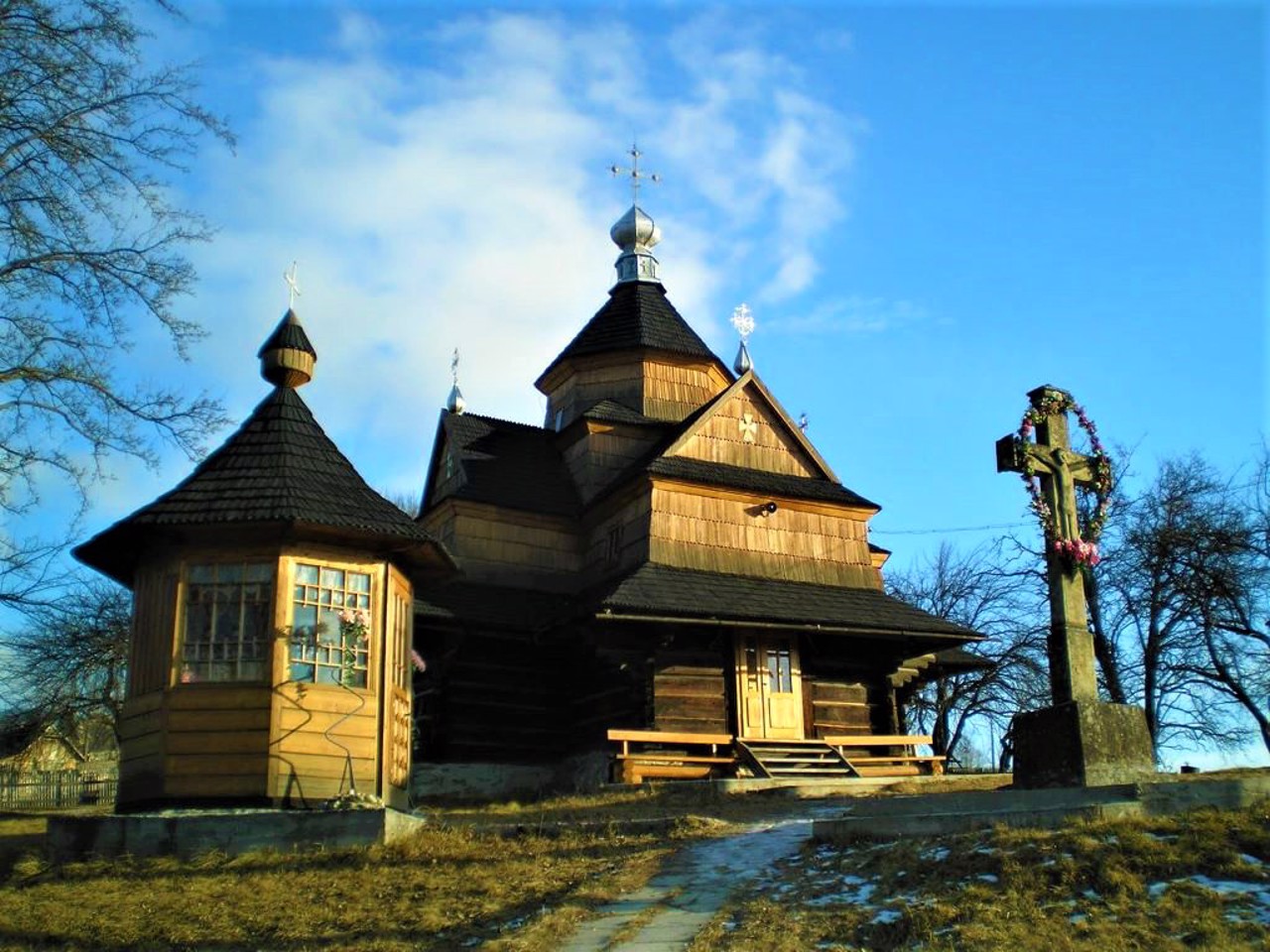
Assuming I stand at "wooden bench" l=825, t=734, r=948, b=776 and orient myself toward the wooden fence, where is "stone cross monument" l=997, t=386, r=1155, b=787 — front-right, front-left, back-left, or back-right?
back-left

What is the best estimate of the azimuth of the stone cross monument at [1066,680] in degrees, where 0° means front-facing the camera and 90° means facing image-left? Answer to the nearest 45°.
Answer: approximately 315°

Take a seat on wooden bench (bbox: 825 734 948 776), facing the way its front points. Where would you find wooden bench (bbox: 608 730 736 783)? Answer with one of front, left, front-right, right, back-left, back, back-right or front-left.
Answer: front-right

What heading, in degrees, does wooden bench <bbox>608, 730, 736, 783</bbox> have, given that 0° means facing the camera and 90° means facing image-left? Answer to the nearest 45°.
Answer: approximately 0°

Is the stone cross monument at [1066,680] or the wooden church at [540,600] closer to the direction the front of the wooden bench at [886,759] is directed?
the stone cross monument

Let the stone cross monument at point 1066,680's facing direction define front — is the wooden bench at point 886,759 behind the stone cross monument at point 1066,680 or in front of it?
behind

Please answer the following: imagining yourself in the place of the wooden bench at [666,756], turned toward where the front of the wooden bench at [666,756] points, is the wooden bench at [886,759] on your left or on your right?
on your left

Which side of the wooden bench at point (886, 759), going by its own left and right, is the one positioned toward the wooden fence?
right

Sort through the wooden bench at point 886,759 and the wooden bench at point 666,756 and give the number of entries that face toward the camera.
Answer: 2

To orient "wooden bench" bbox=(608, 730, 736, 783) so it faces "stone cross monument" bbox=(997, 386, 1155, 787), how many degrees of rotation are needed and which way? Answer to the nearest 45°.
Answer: approximately 45° to its left

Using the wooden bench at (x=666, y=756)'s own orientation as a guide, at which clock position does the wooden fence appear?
The wooden fence is roughly at 4 o'clock from the wooden bench.
